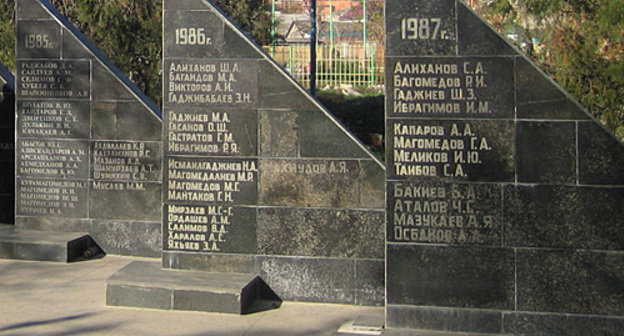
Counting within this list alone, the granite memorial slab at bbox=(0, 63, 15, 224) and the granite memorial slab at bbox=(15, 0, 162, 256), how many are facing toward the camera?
2

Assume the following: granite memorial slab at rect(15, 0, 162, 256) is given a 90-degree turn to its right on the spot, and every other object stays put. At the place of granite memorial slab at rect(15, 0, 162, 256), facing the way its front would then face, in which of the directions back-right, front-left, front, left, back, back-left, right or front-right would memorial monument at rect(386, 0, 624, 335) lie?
back-left

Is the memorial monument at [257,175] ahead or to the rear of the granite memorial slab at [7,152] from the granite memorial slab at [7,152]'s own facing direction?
ahead

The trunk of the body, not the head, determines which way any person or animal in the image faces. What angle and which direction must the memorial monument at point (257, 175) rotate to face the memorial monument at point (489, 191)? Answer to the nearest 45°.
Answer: approximately 45° to its left

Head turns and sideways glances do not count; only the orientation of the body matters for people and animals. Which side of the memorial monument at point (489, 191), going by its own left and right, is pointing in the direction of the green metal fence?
back

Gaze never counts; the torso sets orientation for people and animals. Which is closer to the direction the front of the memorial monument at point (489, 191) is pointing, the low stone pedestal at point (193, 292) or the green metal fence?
the low stone pedestal

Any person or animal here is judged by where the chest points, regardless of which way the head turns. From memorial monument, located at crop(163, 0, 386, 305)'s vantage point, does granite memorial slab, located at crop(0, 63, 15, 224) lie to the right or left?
on its right

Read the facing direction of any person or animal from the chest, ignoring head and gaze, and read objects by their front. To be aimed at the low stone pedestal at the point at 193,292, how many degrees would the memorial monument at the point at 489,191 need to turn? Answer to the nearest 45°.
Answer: approximately 90° to its right

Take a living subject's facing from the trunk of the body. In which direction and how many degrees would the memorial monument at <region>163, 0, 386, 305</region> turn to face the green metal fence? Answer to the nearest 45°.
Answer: approximately 180°
